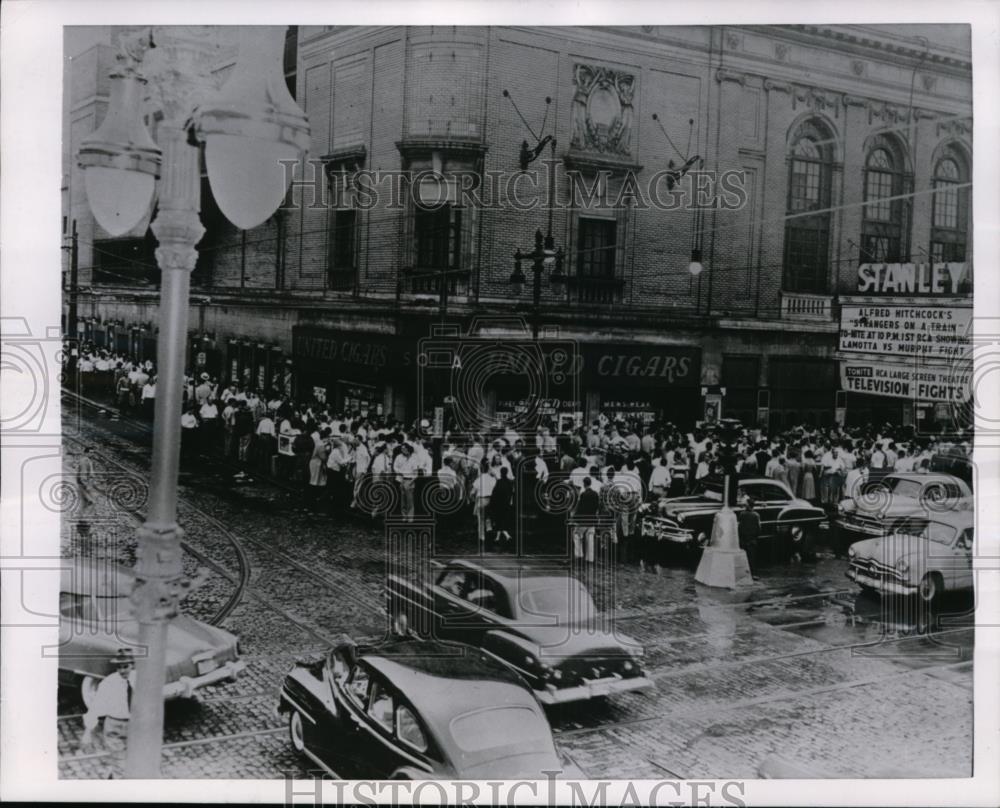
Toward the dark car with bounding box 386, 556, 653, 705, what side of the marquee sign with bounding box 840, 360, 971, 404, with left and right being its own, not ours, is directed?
front

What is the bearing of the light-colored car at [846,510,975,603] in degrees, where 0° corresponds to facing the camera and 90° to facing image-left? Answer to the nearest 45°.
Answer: approximately 45°

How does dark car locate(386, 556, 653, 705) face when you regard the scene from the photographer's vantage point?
facing away from the viewer and to the left of the viewer

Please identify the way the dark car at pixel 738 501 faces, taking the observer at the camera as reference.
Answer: facing the viewer and to the left of the viewer
